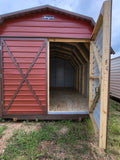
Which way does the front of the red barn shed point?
toward the camera
